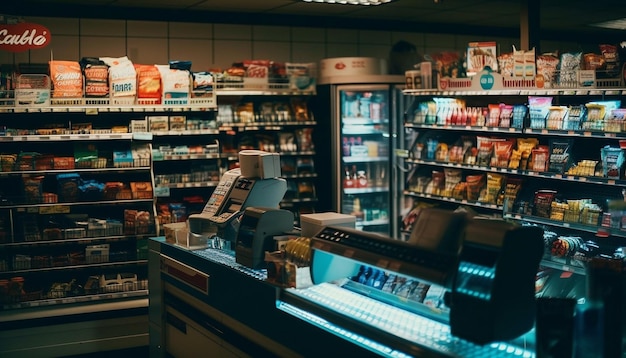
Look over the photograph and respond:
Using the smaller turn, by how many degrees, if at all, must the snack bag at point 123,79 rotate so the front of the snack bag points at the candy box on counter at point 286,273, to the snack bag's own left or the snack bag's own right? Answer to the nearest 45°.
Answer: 0° — it already faces it

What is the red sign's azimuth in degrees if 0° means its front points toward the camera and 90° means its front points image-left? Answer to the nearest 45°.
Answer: approximately 0°

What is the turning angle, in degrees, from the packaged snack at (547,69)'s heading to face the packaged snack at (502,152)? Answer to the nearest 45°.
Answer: approximately 135° to its right

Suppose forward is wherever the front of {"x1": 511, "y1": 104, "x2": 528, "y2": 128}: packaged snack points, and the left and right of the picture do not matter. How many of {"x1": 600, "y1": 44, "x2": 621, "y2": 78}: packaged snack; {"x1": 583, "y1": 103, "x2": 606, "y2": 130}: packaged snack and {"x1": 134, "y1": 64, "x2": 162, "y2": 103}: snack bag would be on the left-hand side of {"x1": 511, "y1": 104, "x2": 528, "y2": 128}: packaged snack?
2

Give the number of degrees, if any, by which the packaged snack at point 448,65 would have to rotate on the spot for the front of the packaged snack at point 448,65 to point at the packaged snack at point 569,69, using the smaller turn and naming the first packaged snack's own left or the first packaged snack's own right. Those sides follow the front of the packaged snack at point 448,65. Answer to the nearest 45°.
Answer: approximately 45° to the first packaged snack's own left

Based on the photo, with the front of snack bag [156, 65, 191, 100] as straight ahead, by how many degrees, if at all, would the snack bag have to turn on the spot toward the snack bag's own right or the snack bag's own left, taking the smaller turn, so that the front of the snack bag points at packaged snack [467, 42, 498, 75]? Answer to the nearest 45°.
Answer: approximately 90° to the snack bag's own left

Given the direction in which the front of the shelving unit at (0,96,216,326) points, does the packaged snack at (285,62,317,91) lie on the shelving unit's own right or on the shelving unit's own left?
on the shelving unit's own left

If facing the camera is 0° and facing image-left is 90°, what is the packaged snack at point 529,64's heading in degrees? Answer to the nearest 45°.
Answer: approximately 0°

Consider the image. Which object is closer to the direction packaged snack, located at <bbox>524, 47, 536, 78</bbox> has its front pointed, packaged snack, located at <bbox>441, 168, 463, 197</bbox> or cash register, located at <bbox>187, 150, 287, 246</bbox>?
the cash register

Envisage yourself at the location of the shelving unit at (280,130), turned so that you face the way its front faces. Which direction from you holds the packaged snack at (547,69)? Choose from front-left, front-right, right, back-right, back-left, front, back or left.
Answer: front-left

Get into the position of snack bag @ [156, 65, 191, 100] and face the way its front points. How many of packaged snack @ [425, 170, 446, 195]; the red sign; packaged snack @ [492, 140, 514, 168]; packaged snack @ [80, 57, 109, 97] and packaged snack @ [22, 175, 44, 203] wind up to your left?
2
